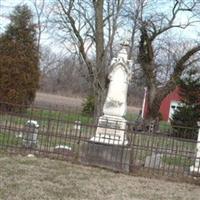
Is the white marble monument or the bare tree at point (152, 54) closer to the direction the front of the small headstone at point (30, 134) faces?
the white marble monument

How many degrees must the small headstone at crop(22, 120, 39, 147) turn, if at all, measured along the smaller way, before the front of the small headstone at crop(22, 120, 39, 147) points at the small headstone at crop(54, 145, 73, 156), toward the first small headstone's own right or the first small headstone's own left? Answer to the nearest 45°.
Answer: approximately 45° to the first small headstone's own left

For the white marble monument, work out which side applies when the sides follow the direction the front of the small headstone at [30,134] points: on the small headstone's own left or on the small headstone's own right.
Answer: on the small headstone's own left

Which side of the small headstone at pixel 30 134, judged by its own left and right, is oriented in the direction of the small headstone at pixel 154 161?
left

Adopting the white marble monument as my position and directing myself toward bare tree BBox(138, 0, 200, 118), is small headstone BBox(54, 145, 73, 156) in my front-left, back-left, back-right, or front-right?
back-left

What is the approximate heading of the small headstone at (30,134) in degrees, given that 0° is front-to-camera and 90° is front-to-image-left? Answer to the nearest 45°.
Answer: approximately 0°

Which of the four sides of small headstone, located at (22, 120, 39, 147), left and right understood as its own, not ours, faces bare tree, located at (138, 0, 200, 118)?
back

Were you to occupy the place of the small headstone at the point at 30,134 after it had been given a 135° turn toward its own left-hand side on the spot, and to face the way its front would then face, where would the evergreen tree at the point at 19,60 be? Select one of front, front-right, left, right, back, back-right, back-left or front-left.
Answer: front-left
